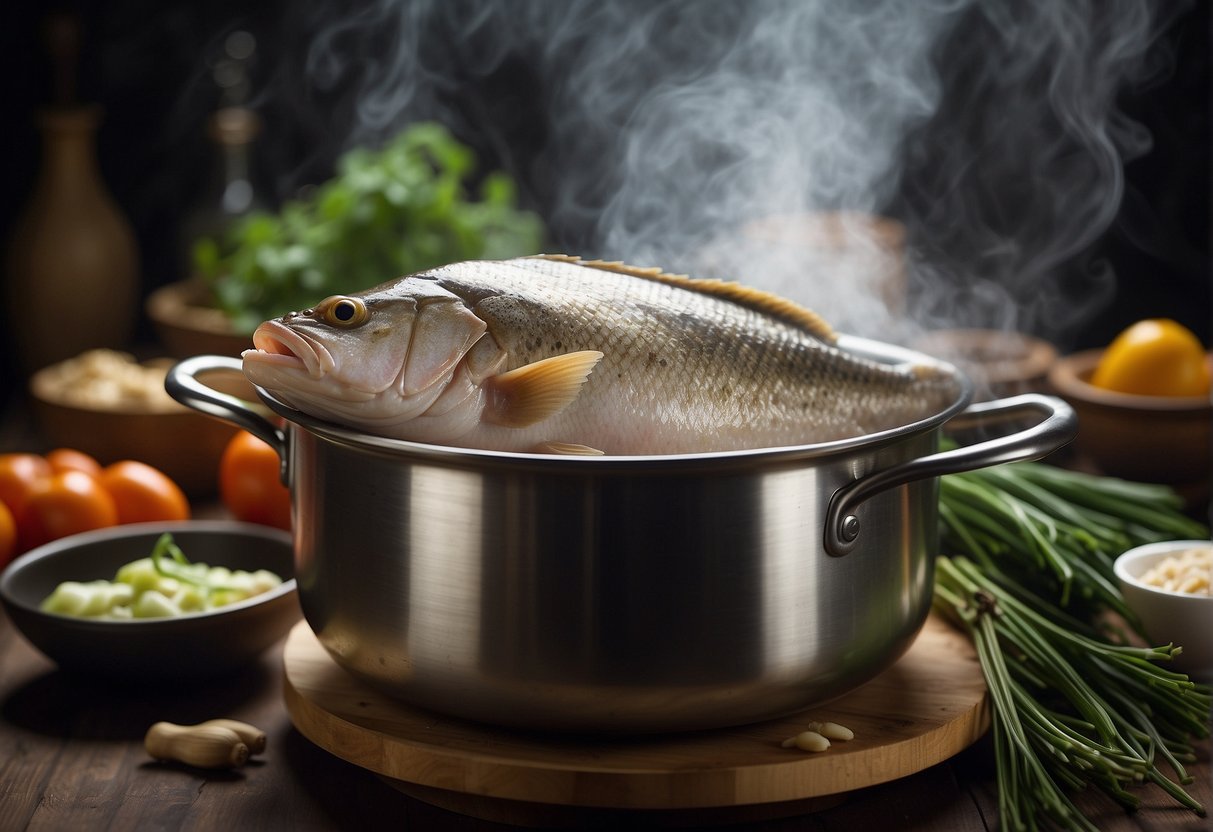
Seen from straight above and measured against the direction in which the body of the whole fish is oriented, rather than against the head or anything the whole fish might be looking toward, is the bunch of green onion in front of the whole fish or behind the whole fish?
behind

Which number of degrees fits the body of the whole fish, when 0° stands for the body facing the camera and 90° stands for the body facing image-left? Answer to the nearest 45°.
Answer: approximately 90°

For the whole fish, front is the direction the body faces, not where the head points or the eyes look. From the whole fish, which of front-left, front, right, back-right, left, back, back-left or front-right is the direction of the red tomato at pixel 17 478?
front-right

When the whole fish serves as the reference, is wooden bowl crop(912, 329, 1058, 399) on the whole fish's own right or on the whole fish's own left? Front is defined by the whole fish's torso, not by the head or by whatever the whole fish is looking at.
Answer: on the whole fish's own right

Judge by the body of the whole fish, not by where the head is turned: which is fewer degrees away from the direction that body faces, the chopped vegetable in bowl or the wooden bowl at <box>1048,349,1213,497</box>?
the chopped vegetable in bowl

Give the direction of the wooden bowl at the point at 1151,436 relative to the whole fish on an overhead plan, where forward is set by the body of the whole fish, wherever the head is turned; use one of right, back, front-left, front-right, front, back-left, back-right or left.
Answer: back-right

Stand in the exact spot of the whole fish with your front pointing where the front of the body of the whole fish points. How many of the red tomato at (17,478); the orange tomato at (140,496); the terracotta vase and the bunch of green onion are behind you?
1

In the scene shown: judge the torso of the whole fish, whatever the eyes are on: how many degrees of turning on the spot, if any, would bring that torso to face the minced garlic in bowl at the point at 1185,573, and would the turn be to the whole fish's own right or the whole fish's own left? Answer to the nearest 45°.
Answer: approximately 180°

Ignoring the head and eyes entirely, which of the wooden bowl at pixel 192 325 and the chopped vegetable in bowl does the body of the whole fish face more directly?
the chopped vegetable in bowl

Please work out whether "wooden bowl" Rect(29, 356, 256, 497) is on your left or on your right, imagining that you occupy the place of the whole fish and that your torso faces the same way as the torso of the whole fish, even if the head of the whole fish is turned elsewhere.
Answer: on your right

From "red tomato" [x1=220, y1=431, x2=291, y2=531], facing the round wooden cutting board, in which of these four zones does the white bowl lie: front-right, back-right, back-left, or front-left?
front-left
